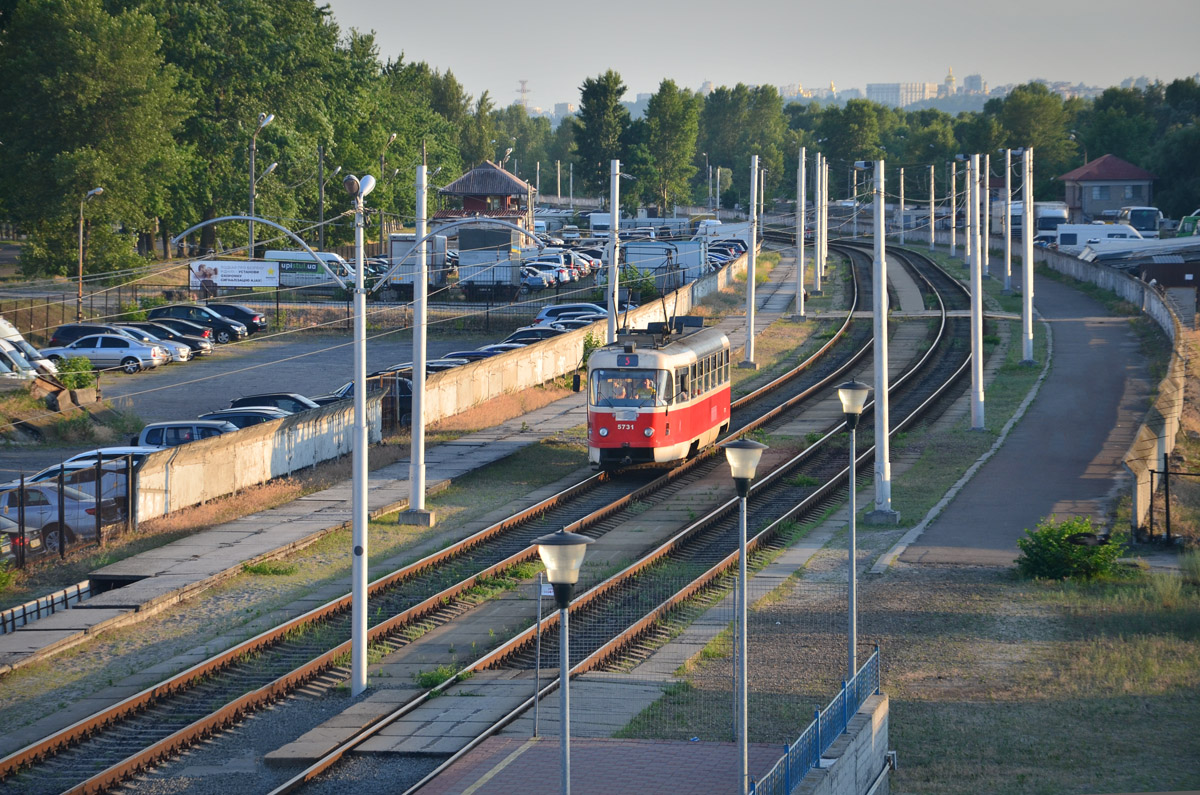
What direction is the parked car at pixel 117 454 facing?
to the viewer's left

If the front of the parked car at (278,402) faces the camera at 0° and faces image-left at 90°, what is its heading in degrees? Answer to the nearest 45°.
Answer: approximately 270°

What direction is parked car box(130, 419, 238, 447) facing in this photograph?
to the viewer's right

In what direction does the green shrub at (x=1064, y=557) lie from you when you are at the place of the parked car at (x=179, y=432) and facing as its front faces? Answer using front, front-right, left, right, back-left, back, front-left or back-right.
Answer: front-right

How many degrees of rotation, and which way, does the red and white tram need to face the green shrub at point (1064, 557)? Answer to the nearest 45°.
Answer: approximately 90° to its left
